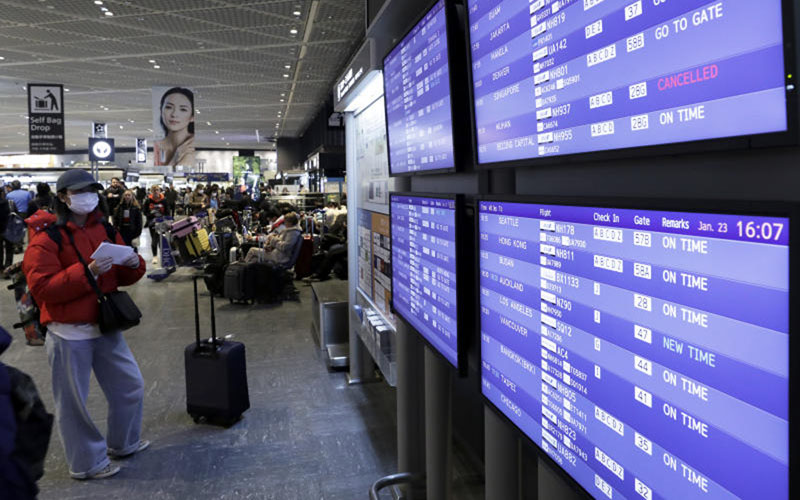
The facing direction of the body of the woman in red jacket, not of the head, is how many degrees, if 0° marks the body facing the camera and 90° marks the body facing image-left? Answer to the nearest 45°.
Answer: approximately 315°

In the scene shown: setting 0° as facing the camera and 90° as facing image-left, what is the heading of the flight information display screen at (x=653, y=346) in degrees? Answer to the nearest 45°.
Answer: approximately 45°

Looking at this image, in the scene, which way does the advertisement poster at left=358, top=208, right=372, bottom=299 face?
to the viewer's left

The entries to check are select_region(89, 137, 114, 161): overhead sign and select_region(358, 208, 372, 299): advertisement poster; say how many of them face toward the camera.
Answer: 1

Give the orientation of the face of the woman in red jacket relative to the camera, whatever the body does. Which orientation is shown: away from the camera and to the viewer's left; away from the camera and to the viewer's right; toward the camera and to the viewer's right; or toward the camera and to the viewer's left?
toward the camera and to the viewer's right

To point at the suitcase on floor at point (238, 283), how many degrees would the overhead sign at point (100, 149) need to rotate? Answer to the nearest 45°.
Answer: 0° — it already faces it

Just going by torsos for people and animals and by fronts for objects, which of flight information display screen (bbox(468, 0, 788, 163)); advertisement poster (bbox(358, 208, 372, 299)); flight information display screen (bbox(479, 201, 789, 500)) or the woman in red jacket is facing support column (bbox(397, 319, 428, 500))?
the woman in red jacket

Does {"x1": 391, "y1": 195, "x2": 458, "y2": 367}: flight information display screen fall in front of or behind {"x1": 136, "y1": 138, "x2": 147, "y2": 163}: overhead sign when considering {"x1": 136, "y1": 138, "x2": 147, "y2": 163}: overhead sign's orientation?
in front

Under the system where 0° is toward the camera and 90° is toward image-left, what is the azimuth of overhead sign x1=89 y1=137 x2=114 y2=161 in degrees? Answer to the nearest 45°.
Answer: approximately 0°

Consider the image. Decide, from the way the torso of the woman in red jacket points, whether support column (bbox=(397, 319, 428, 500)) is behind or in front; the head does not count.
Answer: in front
